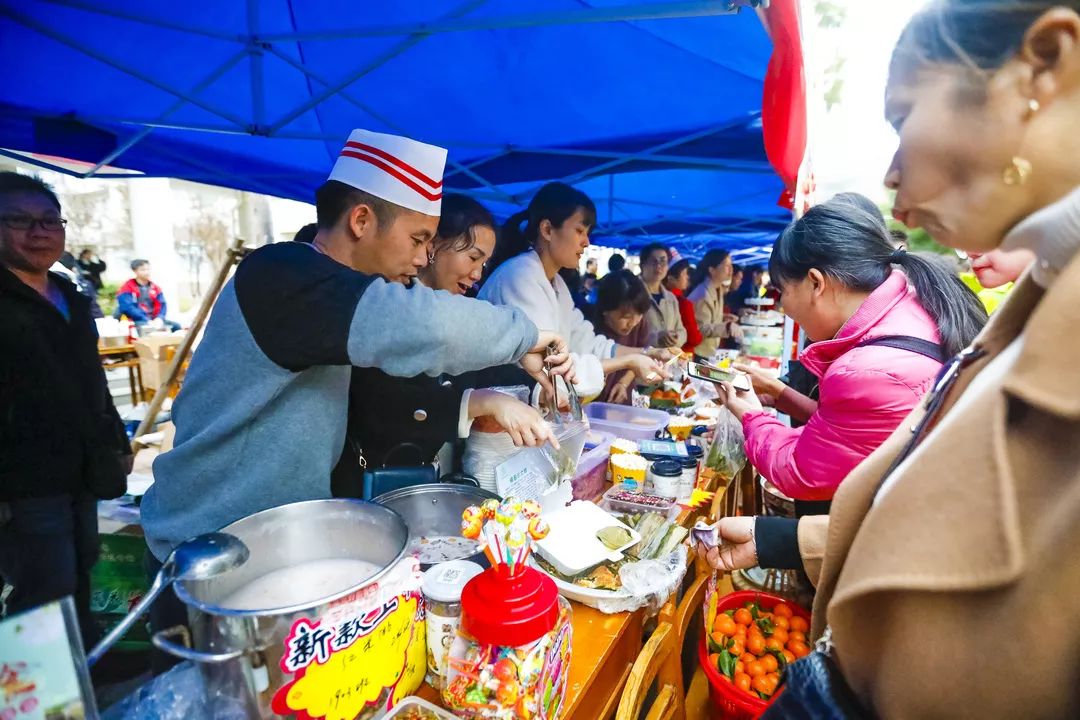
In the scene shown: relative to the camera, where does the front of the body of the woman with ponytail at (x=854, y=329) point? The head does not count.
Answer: to the viewer's left

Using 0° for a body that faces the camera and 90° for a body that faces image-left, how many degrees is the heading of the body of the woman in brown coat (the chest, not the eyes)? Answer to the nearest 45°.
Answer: approximately 90°

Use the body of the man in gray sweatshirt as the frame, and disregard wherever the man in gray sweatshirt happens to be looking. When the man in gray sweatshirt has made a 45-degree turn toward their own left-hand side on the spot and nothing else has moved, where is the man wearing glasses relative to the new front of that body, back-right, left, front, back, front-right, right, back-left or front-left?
left

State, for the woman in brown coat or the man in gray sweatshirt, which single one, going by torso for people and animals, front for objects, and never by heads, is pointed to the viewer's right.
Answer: the man in gray sweatshirt

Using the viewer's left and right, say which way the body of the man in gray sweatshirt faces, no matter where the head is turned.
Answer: facing to the right of the viewer

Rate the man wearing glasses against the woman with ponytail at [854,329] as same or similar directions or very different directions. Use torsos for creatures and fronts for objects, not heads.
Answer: very different directions
